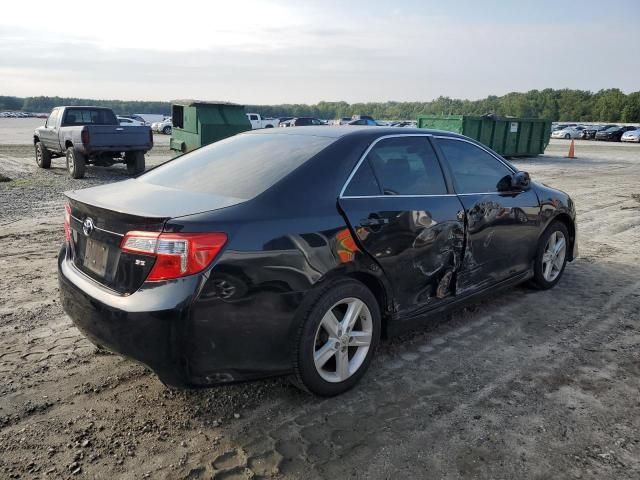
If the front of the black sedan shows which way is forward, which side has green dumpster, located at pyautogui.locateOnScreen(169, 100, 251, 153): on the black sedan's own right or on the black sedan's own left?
on the black sedan's own left

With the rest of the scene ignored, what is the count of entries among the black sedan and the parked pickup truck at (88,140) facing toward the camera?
0

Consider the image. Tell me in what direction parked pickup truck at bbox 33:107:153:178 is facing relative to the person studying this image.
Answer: facing away from the viewer and to the left of the viewer

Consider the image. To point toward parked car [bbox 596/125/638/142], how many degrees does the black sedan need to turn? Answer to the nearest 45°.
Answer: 0° — it already faces it

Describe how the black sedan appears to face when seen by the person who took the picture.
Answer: facing away from the viewer and to the right of the viewer

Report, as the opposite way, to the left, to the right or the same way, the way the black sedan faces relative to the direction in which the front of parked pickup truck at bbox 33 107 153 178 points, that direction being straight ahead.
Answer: to the right

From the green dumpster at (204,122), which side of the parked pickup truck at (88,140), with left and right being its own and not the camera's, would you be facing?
right

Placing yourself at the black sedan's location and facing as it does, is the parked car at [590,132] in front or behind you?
in front

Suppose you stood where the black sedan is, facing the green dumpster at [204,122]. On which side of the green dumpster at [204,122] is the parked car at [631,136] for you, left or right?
right

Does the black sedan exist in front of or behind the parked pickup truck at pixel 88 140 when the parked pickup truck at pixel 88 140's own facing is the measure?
behind

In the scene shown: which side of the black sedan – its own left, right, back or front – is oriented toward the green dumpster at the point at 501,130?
front

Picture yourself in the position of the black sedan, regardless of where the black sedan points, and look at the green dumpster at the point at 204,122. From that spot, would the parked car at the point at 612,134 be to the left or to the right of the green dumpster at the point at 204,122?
right

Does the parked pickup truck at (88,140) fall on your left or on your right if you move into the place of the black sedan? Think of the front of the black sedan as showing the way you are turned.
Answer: on your left
